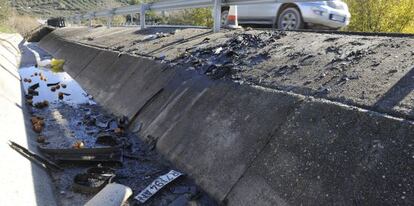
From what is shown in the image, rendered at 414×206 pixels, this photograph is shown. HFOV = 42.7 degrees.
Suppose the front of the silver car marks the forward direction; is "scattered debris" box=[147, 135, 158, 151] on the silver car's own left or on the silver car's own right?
on the silver car's own right

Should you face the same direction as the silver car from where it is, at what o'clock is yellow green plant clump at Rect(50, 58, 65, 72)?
The yellow green plant clump is roughly at 5 o'clock from the silver car.

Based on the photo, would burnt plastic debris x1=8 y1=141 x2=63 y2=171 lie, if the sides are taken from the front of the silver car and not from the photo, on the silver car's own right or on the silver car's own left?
on the silver car's own right

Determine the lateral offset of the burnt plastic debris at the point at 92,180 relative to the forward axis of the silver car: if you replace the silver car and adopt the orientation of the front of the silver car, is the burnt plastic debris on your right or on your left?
on your right

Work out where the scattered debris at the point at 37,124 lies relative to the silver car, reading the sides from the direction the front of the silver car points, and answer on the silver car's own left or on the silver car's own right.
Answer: on the silver car's own right

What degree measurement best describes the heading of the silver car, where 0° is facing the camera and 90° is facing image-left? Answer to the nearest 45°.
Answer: approximately 315°
